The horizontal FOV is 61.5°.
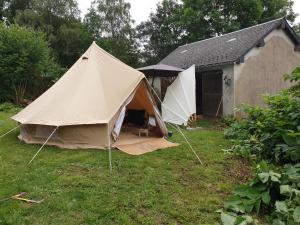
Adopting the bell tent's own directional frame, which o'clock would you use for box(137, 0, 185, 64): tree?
The tree is roughly at 8 o'clock from the bell tent.

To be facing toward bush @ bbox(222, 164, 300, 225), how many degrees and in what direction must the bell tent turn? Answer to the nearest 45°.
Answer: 0° — it already faces it

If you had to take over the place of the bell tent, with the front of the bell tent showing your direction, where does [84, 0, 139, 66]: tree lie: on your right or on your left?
on your left

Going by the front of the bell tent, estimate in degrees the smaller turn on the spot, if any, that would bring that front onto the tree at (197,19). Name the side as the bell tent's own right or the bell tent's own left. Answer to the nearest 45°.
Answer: approximately 90° to the bell tent's own left

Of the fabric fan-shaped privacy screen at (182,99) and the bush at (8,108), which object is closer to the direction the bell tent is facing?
the fabric fan-shaped privacy screen

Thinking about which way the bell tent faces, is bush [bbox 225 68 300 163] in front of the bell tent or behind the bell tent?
in front

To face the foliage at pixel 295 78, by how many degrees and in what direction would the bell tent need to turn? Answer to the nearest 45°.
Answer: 0° — it already faces it

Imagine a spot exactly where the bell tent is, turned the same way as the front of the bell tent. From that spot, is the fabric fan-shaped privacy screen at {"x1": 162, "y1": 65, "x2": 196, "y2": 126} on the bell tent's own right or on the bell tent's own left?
on the bell tent's own left

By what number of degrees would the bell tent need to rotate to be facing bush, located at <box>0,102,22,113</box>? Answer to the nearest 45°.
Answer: approximately 180°

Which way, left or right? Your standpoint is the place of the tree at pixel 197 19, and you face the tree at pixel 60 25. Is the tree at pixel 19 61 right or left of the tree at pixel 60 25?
left

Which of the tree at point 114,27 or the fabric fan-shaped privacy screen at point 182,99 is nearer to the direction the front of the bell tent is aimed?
the fabric fan-shaped privacy screen

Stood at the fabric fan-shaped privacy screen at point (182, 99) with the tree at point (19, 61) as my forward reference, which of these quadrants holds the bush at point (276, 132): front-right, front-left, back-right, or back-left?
back-left

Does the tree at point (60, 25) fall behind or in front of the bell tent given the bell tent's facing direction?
behind

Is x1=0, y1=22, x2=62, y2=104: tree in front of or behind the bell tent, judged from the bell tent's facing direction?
behind

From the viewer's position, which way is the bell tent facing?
facing the viewer and to the right of the viewer

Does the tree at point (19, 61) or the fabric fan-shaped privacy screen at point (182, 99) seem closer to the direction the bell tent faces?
the fabric fan-shaped privacy screen
